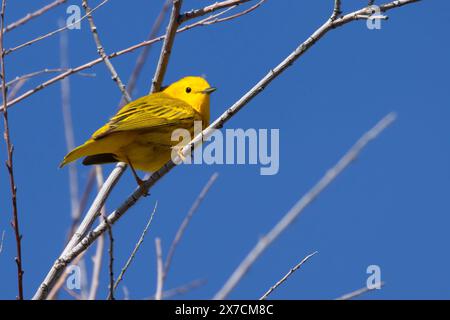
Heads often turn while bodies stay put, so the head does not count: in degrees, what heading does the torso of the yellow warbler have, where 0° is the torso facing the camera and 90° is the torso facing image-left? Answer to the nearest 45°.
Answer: approximately 270°
